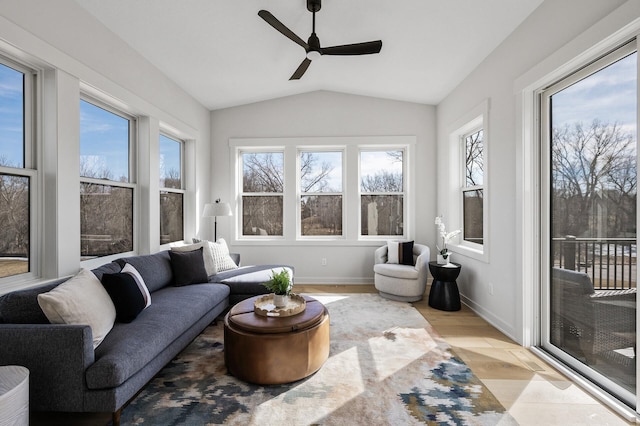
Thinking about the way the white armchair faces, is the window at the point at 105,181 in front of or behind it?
in front

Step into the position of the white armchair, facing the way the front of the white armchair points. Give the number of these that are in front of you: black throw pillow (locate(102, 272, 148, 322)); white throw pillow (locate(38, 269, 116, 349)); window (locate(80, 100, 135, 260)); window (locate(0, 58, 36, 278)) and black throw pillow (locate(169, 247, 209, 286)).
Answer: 5

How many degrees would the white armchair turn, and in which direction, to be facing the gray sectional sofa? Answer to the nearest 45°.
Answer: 0° — it already faces it

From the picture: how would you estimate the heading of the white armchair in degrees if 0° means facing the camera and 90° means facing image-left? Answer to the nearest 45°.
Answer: approximately 45°

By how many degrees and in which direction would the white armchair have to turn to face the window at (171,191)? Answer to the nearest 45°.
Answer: approximately 45° to its right

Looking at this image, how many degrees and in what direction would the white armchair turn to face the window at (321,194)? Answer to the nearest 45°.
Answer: approximately 90° to its right

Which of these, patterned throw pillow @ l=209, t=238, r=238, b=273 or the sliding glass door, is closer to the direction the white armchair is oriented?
the patterned throw pillow

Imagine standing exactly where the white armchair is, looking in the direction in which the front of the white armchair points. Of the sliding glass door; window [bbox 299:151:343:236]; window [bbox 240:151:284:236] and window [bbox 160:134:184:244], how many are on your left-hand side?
1

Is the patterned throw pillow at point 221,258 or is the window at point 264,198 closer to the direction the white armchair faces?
the patterned throw pillow

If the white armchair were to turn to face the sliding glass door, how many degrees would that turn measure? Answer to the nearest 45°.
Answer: approximately 90° to its left

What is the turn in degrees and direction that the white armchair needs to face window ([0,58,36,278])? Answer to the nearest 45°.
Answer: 0° — it already faces it

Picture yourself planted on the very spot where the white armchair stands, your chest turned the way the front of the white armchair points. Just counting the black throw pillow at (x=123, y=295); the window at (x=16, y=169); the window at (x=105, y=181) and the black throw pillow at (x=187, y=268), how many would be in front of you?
4

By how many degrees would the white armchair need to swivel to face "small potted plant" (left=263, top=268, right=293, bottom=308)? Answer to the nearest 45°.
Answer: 0° — it already faces it

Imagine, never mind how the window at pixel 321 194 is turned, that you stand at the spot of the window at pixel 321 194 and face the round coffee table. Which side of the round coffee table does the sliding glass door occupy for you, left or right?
left
